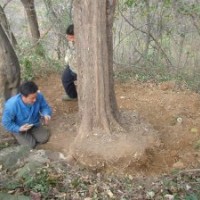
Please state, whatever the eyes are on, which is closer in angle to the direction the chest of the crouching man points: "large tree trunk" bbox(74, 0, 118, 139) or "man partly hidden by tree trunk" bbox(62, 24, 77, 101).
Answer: the large tree trunk

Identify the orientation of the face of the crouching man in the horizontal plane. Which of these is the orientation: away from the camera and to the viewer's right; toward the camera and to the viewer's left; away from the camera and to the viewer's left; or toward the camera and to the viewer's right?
toward the camera and to the viewer's right

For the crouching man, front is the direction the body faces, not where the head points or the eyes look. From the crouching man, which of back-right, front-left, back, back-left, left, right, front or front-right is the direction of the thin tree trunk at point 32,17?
back-left

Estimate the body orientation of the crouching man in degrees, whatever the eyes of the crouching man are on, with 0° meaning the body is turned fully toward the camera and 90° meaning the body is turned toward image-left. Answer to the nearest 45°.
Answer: approximately 315°

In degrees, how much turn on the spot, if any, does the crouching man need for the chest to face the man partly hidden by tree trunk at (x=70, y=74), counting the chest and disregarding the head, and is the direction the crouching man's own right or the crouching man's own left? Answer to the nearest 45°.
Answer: approximately 90° to the crouching man's own left
